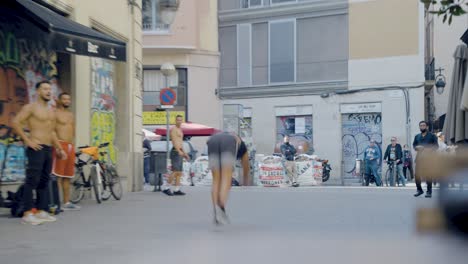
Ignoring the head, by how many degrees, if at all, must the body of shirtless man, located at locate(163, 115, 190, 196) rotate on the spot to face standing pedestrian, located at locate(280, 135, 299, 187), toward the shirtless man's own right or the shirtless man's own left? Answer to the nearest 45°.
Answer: approximately 45° to the shirtless man's own left

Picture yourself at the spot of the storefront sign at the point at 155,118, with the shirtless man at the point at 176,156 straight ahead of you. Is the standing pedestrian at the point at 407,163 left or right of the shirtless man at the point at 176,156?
left

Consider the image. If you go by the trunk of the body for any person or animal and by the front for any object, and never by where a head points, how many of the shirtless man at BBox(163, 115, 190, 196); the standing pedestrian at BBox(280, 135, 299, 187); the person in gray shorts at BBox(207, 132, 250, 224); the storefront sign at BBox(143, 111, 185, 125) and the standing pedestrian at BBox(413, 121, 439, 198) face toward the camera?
3
